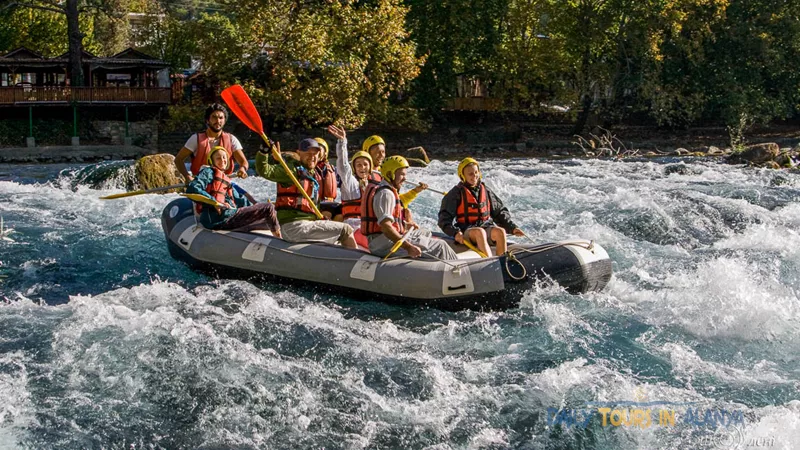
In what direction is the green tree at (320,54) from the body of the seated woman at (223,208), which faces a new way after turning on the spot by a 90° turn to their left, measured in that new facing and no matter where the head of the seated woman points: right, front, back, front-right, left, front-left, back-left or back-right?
front-left

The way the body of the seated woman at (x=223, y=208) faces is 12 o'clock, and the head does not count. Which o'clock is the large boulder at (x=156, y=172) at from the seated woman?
The large boulder is roughly at 7 o'clock from the seated woman.

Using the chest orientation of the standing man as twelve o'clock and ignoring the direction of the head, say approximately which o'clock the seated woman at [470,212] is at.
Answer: The seated woman is roughly at 10 o'clock from the standing man.

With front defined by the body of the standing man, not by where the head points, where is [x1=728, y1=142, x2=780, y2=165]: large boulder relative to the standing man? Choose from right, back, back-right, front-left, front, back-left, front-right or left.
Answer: back-left

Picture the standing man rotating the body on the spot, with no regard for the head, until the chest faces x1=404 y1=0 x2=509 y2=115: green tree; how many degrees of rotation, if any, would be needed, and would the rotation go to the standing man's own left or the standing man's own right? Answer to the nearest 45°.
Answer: approximately 180°

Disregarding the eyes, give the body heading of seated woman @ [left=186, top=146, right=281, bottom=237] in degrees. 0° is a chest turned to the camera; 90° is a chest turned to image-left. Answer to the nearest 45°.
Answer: approximately 315°

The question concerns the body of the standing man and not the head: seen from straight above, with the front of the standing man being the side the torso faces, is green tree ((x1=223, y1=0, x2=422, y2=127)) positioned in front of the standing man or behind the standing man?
behind

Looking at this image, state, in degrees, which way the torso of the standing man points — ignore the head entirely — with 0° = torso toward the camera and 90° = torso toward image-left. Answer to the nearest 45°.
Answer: approximately 0°

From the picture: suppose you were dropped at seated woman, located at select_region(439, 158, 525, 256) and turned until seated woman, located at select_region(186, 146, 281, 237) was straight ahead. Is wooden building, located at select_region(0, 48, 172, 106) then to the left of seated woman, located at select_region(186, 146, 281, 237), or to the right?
right
